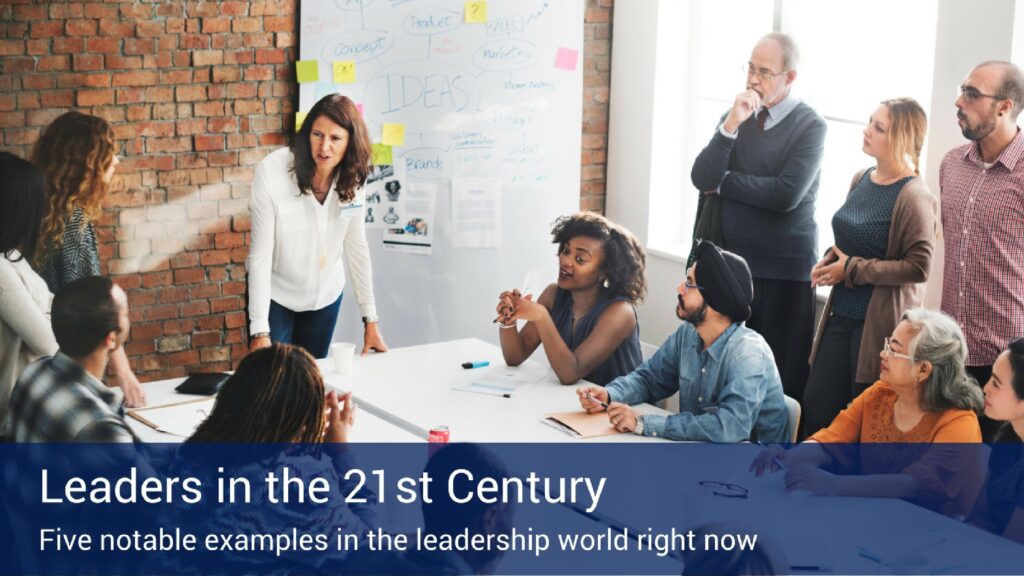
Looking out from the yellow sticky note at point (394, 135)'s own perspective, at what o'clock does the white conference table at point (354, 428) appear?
The white conference table is roughly at 12 o'clock from the yellow sticky note.

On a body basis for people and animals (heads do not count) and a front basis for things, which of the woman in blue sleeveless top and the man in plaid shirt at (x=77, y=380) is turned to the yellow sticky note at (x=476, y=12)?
the man in plaid shirt

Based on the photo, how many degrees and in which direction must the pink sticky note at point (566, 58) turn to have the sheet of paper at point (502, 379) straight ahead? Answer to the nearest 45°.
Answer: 0° — it already faces it

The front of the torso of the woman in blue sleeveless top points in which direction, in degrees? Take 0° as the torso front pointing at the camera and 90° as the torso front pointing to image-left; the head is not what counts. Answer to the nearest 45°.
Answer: approximately 45°

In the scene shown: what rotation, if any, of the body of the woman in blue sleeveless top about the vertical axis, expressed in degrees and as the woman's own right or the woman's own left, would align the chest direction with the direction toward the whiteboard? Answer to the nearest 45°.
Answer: approximately 135° to the woman's own right

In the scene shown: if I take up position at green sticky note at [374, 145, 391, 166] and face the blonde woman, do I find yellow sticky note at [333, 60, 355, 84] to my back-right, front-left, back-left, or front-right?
back-right

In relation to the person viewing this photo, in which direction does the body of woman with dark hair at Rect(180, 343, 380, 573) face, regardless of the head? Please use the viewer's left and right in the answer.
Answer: facing away from the viewer and to the right of the viewer

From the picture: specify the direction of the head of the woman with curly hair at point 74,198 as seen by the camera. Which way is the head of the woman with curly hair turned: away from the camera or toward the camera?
away from the camera

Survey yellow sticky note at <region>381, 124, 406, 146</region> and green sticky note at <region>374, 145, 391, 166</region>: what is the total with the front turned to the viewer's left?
0

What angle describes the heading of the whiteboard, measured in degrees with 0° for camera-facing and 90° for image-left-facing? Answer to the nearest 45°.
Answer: approximately 0°

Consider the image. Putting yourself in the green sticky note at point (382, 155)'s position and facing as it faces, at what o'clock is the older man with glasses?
The older man with glasses is roughly at 10 o'clock from the green sticky note.
